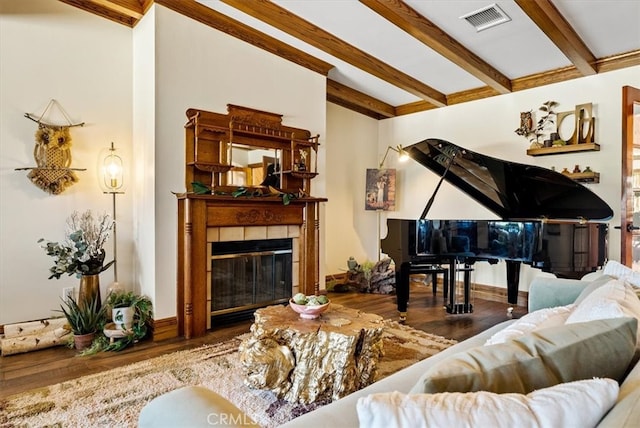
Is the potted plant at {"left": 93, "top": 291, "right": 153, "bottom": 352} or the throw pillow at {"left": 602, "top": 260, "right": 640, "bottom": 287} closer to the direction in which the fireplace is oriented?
the throw pillow

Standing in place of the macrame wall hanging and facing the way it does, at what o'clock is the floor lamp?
The floor lamp is roughly at 9 o'clock from the macrame wall hanging.

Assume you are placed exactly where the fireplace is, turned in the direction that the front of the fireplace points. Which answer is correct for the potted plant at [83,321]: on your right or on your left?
on your right

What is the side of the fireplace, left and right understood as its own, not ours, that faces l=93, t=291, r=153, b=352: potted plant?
right

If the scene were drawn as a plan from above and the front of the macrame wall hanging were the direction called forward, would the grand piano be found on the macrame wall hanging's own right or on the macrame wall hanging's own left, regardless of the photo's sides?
on the macrame wall hanging's own left

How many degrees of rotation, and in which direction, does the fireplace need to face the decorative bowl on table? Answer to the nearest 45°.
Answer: approximately 45° to its right

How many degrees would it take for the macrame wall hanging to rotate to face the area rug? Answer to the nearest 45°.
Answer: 0° — it already faces it

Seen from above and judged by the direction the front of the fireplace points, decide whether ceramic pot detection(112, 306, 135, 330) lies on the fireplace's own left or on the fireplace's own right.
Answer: on the fireplace's own right

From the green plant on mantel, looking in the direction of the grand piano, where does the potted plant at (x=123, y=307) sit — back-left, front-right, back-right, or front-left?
back-right

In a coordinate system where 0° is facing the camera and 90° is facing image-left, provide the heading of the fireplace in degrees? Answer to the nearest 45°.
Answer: approximately 315°
